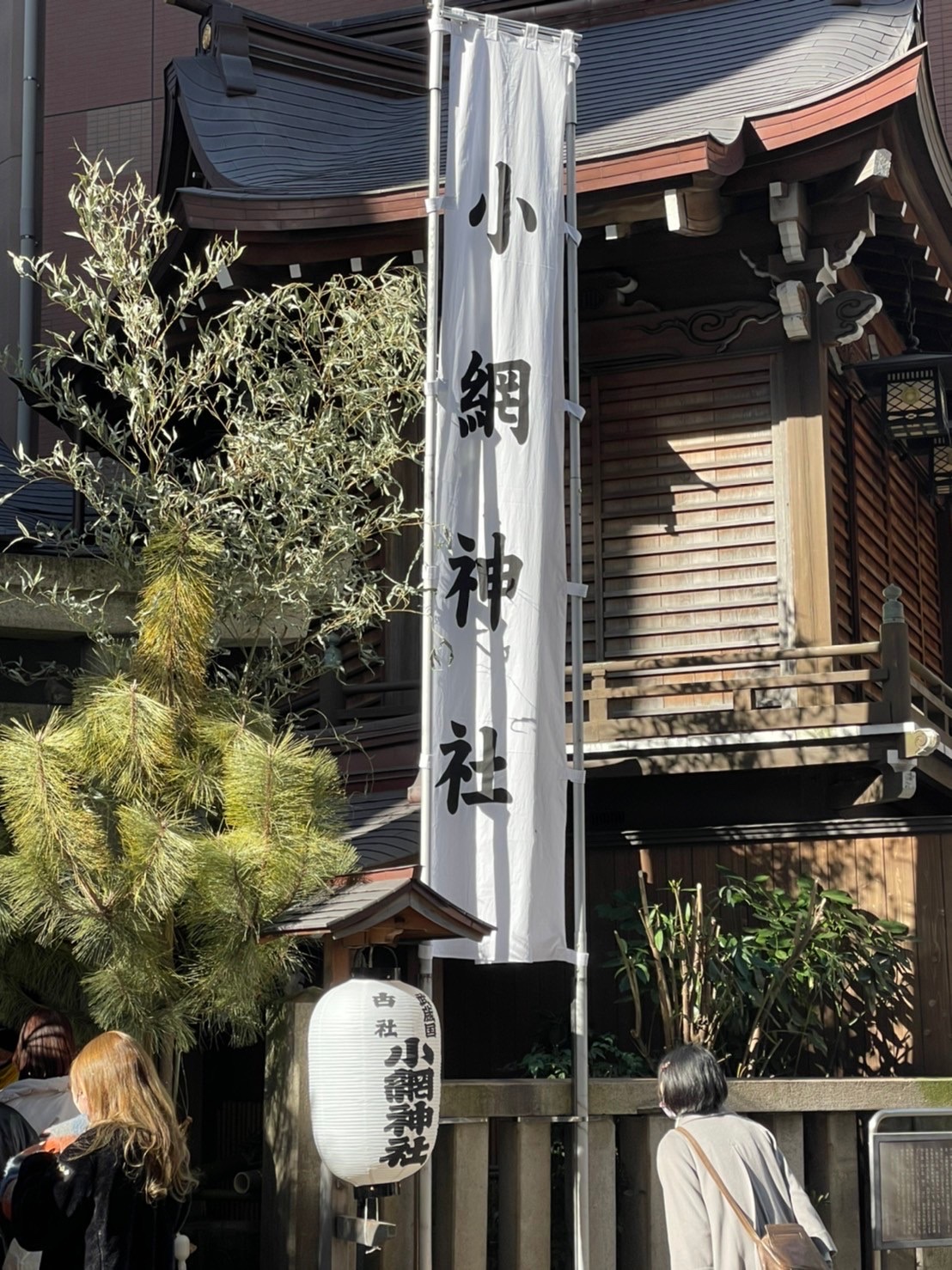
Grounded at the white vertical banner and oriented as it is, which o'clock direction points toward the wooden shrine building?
The wooden shrine building is roughly at 7 o'clock from the white vertical banner.

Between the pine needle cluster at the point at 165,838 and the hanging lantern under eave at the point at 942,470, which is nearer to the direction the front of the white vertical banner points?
the pine needle cluster

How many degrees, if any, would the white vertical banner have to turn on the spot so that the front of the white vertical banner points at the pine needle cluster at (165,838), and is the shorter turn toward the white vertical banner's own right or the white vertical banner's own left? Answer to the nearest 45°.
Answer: approximately 45° to the white vertical banner's own right

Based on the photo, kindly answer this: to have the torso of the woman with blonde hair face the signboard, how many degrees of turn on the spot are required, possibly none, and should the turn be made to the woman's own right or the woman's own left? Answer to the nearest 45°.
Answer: approximately 90° to the woman's own right

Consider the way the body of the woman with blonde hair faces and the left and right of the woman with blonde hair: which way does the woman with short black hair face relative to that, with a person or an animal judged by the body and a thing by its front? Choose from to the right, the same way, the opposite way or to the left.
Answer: the same way

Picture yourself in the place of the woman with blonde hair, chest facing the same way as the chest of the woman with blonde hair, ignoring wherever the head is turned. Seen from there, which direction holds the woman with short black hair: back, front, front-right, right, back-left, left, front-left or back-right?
back-right

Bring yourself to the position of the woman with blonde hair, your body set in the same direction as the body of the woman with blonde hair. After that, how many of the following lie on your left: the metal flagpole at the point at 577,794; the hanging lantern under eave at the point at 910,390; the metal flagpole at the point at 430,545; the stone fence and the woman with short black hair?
0

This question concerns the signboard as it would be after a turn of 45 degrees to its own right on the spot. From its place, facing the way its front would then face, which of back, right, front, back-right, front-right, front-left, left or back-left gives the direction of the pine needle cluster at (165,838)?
front

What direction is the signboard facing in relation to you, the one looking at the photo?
facing the viewer

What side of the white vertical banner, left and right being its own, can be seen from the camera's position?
front

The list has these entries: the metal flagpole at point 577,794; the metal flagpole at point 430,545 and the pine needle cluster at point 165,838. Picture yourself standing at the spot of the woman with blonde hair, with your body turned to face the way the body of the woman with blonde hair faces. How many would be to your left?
0

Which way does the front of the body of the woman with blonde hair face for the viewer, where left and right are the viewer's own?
facing away from the viewer and to the left of the viewer

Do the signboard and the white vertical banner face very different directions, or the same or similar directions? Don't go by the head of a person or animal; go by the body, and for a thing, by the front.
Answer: same or similar directions
